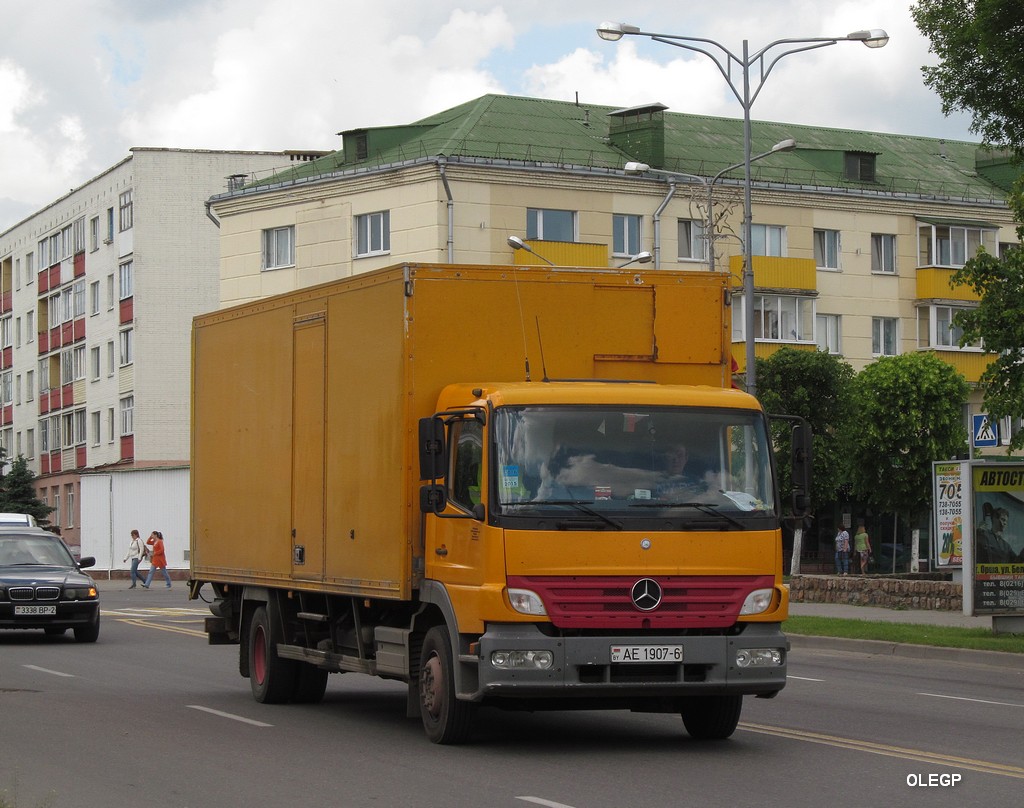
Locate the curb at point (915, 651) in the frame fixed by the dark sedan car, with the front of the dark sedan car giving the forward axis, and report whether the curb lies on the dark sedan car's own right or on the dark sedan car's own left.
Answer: on the dark sedan car's own left

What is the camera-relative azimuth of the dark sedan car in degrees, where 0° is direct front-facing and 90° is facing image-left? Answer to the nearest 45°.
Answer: approximately 0°

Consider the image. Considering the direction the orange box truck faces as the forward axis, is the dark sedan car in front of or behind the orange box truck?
behind

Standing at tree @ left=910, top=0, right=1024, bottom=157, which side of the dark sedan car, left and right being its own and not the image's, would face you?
left

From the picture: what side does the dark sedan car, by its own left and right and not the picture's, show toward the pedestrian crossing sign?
left

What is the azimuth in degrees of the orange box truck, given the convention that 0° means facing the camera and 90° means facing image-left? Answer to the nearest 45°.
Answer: approximately 315°

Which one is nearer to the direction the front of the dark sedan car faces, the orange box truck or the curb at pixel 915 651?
the orange box truck
